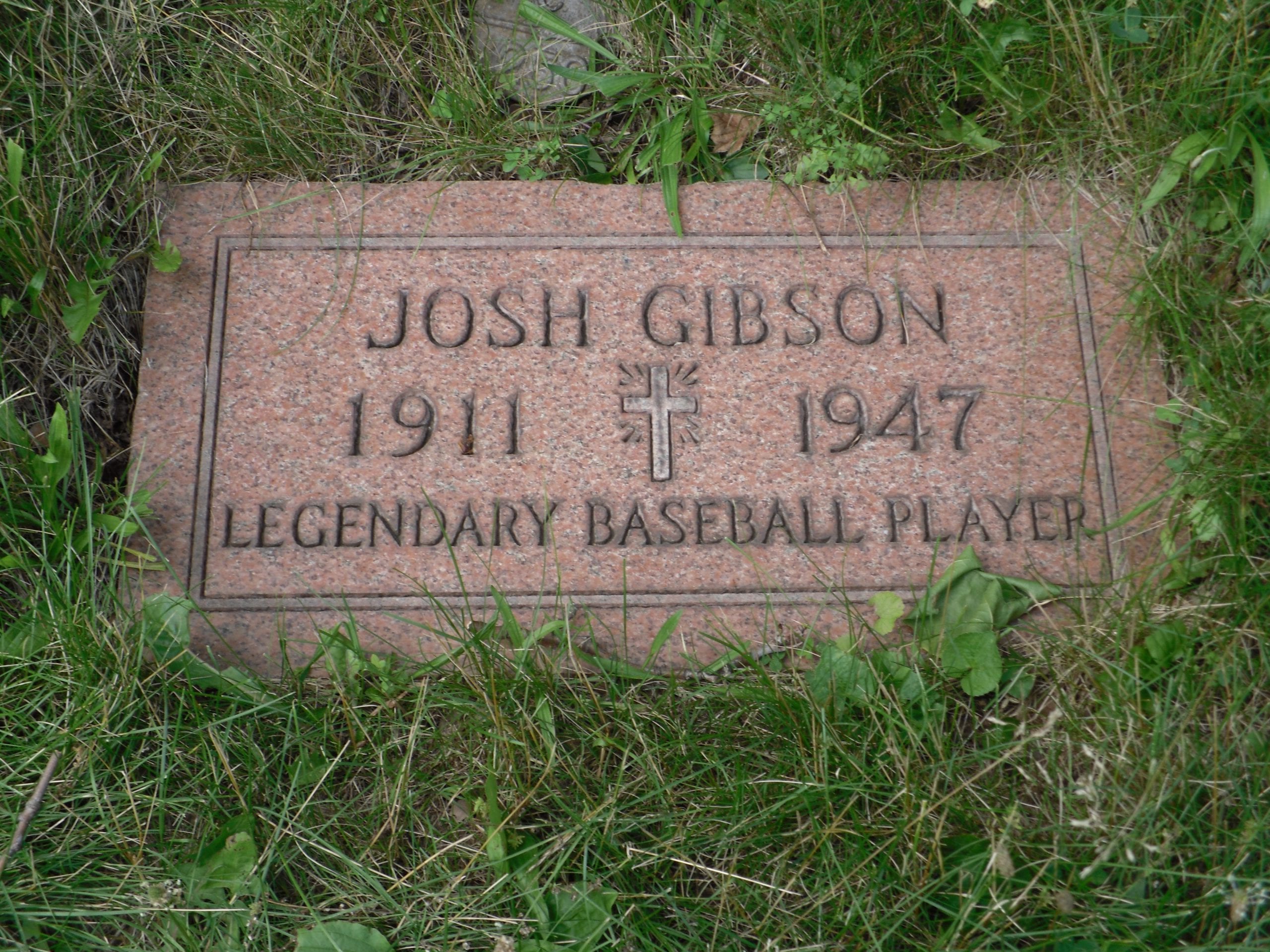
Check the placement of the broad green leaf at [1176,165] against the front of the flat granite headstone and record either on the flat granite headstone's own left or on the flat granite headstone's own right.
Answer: on the flat granite headstone's own left

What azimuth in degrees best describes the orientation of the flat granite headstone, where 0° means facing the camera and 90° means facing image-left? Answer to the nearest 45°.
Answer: approximately 0°

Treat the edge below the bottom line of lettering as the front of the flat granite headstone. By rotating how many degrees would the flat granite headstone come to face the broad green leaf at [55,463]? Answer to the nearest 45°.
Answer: approximately 90° to its right
